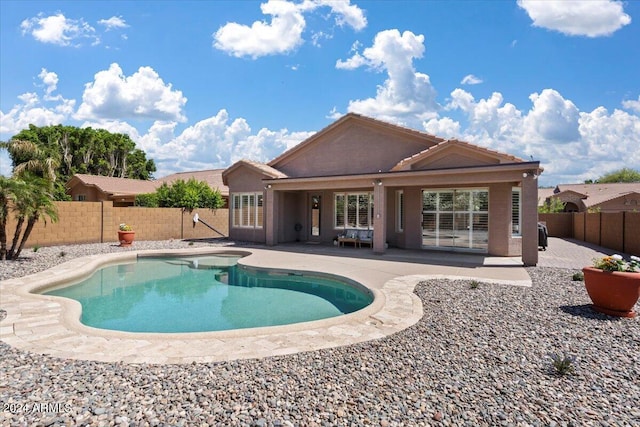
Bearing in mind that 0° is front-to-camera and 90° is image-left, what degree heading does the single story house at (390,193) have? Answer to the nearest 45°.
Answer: approximately 180°

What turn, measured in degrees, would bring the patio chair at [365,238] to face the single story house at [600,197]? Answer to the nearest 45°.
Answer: approximately 135° to its left

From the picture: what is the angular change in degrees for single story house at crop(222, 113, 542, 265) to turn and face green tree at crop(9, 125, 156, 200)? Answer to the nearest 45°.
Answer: approximately 45° to its left
